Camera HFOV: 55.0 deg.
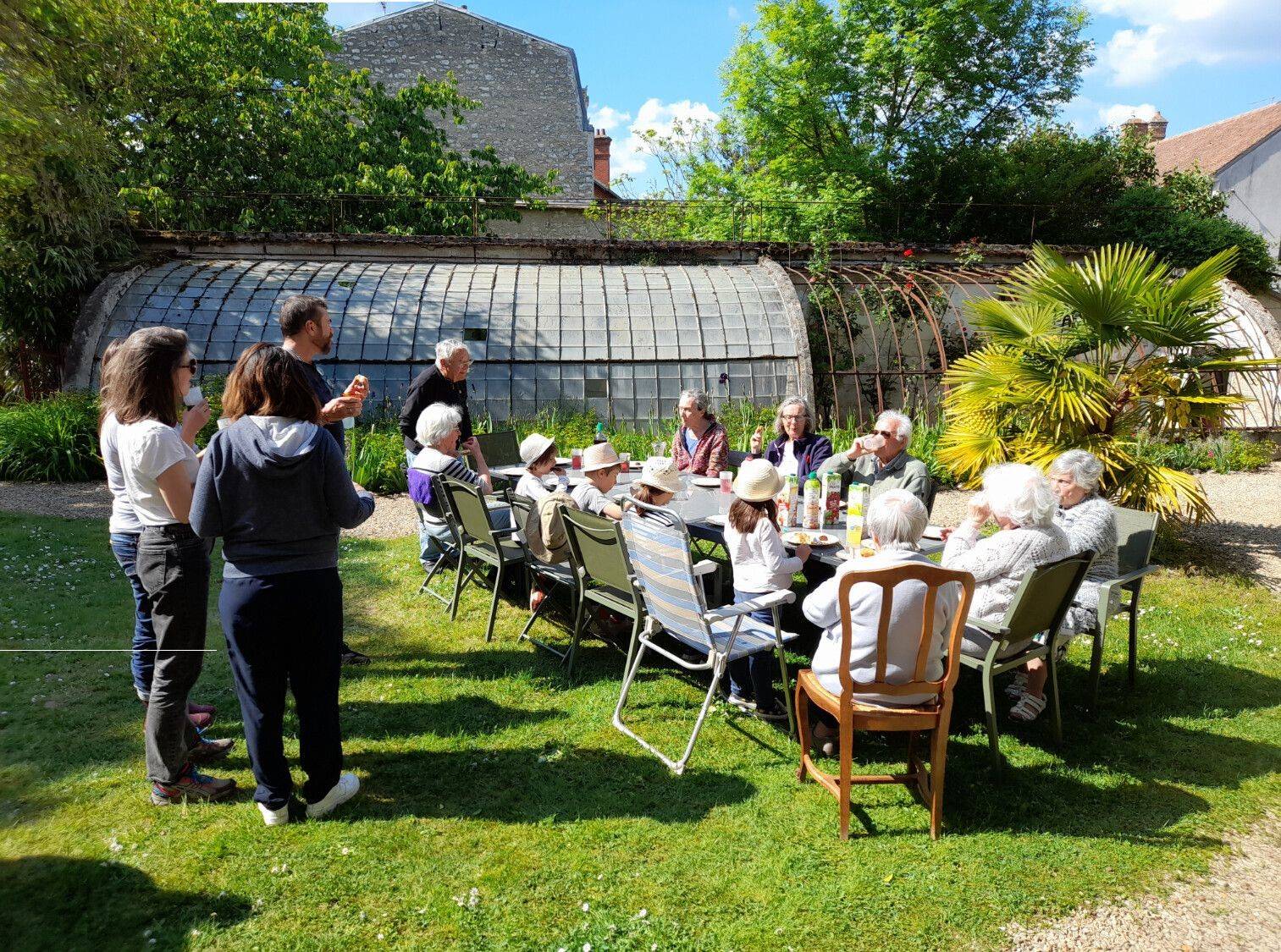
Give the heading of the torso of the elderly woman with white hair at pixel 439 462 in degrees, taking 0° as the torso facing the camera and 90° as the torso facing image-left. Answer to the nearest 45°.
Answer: approximately 270°

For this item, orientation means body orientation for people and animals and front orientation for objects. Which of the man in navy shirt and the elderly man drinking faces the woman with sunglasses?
the elderly man drinking

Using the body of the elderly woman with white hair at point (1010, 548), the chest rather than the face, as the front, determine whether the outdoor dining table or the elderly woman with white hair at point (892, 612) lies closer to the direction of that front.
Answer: the outdoor dining table

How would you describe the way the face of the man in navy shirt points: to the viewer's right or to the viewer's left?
to the viewer's right

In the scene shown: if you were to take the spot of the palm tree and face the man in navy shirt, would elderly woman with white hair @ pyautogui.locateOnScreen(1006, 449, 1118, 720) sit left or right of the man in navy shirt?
left

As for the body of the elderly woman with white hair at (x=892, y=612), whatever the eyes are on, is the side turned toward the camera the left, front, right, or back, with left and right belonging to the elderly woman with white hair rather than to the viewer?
back

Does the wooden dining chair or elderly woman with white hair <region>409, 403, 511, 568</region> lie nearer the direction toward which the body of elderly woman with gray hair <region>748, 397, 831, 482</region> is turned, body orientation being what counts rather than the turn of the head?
the wooden dining chair

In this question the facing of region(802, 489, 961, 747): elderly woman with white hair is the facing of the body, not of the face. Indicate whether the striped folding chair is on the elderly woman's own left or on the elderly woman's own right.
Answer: on the elderly woman's own left

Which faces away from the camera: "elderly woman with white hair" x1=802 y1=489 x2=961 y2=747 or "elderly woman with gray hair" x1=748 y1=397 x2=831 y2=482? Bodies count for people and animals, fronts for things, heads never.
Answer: "elderly woman with white hair" x1=802 y1=489 x2=961 y2=747

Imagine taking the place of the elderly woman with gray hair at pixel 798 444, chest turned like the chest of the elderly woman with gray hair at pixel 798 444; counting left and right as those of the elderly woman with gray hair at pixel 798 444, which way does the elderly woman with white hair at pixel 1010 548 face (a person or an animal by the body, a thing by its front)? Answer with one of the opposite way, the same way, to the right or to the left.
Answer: to the right

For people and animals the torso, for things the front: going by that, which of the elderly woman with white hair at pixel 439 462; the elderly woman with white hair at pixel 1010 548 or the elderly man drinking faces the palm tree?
the elderly woman with white hair at pixel 439 462
